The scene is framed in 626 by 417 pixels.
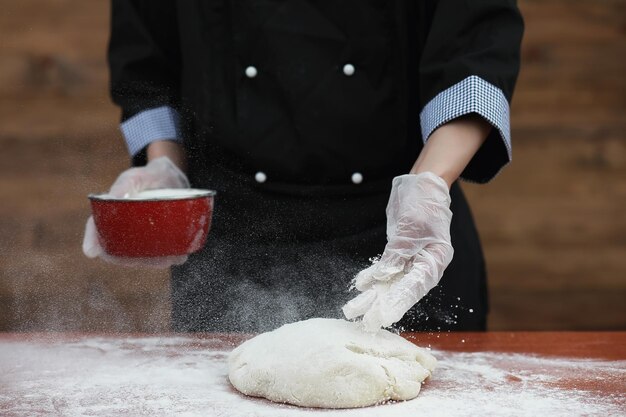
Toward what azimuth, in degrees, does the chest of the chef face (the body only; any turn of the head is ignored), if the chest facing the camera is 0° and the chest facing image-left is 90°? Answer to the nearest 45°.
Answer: approximately 0°

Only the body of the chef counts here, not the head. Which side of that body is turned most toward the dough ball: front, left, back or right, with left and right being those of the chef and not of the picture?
front
